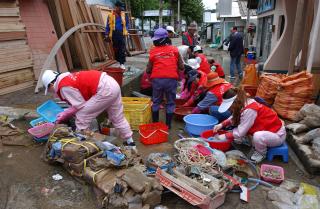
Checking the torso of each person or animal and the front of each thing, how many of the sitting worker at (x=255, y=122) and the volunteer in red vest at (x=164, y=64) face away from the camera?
1

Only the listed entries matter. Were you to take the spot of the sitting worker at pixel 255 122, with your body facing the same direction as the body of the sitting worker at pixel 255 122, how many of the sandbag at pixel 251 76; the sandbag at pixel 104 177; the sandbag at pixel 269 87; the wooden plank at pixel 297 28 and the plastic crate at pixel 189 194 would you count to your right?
3

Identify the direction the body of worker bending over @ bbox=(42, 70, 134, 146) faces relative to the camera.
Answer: to the viewer's left

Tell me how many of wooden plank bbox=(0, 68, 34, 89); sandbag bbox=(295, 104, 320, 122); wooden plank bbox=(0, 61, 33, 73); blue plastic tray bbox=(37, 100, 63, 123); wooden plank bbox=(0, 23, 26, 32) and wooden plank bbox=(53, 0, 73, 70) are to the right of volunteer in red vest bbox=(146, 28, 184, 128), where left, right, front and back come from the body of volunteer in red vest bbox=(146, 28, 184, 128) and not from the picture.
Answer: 1

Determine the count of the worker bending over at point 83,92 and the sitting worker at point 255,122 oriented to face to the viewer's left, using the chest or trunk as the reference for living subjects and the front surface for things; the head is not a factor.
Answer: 2

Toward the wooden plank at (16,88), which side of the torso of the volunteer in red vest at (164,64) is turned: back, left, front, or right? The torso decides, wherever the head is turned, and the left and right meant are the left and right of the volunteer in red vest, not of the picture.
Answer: left

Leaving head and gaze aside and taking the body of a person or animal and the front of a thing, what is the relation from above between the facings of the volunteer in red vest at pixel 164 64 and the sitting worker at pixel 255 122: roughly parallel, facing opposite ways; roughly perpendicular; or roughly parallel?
roughly perpendicular

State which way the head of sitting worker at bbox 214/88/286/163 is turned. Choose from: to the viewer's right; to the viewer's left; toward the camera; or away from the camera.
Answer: to the viewer's left

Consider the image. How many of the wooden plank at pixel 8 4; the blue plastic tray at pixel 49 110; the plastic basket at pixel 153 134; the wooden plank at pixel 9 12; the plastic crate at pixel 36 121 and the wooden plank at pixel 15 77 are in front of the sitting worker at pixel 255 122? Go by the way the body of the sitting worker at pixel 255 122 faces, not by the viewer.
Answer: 6

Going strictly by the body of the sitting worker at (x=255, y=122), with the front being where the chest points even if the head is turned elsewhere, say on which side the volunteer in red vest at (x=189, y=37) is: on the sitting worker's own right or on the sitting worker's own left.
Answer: on the sitting worker's own right

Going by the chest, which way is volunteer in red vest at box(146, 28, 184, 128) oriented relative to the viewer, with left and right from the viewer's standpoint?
facing away from the viewer

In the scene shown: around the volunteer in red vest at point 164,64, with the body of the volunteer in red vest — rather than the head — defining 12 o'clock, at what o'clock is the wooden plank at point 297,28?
The wooden plank is roughly at 2 o'clock from the volunteer in red vest.

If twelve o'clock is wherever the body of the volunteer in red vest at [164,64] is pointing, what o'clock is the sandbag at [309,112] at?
The sandbag is roughly at 3 o'clock from the volunteer in red vest.

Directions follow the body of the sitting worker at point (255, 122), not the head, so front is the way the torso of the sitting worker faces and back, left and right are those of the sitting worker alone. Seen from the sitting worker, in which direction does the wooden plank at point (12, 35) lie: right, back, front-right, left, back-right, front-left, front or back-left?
front

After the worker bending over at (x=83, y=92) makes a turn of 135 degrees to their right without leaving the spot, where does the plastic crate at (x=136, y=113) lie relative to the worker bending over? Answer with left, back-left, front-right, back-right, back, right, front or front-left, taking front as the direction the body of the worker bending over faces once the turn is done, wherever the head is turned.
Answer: front

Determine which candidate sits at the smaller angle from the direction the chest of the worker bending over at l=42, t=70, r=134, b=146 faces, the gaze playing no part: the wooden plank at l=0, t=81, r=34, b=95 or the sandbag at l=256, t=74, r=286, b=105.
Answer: the wooden plank

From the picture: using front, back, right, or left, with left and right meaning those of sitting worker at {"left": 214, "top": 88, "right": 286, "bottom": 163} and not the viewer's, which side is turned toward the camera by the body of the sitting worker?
left

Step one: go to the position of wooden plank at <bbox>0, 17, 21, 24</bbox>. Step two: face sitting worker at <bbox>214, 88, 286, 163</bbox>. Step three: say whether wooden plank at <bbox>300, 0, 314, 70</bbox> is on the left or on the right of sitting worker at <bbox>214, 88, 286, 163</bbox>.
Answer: left

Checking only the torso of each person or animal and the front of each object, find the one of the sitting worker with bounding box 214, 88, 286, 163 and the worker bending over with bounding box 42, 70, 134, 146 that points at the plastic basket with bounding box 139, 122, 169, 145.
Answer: the sitting worker

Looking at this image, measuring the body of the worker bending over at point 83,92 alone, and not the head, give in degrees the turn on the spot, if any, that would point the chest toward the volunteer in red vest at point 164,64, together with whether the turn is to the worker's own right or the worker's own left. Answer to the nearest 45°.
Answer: approximately 135° to the worker's own right
